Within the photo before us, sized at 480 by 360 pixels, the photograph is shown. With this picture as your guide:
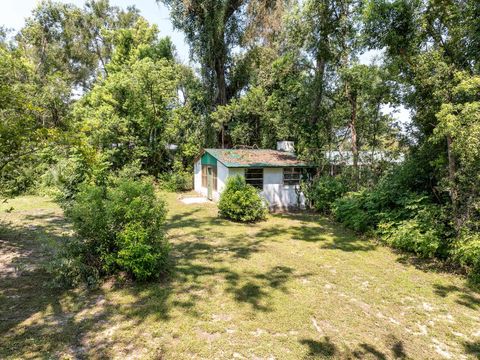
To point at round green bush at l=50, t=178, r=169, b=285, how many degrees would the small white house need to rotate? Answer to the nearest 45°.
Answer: approximately 45° to its left

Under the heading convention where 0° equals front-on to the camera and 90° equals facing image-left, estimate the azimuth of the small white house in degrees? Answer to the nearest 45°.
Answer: approximately 45°

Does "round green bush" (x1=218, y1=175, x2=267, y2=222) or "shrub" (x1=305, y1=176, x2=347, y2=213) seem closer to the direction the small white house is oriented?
the round green bush

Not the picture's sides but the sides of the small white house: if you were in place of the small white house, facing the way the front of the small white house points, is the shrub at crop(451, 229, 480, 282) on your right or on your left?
on your left
